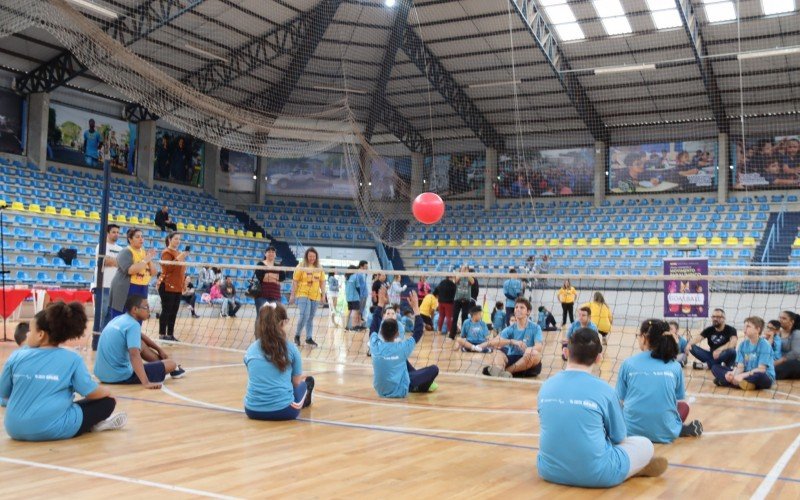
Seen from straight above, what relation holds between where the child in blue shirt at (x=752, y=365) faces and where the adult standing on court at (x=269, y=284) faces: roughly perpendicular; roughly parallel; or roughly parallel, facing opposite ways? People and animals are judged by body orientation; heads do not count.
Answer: roughly perpendicular

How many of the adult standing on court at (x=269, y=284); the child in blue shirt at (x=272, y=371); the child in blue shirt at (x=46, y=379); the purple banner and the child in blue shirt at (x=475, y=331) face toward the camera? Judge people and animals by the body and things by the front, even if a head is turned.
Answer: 3

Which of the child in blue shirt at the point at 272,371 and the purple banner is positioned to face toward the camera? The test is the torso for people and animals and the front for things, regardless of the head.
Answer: the purple banner

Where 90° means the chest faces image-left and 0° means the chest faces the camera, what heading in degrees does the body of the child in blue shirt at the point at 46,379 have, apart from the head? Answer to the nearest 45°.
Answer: approximately 225°

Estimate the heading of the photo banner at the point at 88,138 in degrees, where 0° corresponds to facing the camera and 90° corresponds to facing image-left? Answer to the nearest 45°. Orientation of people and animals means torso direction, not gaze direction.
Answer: approximately 315°

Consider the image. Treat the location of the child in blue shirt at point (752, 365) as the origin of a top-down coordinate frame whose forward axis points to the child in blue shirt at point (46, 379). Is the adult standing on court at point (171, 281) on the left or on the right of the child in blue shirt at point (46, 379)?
right

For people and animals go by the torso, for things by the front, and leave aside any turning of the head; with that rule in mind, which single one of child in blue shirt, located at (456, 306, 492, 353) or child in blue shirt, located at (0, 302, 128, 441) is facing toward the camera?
child in blue shirt, located at (456, 306, 492, 353)

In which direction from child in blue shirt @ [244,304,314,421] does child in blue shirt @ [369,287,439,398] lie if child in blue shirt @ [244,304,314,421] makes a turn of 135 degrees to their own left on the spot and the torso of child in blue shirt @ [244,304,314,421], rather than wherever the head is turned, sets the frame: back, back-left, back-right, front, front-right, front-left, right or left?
back-right

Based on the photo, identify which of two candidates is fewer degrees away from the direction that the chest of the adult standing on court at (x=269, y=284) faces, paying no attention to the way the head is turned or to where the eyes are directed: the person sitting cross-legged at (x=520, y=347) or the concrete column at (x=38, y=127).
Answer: the person sitting cross-legged

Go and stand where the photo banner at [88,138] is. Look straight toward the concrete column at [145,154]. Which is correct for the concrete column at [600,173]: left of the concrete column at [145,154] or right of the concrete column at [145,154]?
right

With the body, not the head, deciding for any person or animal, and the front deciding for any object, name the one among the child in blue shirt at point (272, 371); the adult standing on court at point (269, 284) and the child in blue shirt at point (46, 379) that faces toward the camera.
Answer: the adult standing on court

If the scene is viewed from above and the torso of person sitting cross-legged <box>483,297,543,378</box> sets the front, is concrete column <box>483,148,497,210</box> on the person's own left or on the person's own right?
on the person's own right

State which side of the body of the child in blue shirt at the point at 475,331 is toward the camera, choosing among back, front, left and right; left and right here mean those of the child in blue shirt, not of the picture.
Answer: front

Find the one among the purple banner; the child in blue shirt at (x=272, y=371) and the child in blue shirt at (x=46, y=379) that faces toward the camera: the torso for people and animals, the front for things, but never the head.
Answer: the purple banner

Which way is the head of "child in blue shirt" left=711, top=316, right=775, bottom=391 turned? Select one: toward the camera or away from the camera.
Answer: toward the camera

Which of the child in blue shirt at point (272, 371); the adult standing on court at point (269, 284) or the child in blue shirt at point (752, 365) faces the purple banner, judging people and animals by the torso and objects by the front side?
the child in blue shirt at point (272, 371)

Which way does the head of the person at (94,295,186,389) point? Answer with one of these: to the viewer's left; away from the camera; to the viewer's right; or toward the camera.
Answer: to the viewer's right

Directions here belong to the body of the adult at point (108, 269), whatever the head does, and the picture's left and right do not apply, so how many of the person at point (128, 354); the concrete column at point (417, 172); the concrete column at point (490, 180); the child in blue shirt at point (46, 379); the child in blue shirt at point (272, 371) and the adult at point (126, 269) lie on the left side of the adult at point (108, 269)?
2

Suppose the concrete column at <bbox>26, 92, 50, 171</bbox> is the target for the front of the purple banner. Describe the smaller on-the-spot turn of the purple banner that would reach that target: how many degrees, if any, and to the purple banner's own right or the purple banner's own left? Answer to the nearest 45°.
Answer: approximately 90° to the purple banner's own right
